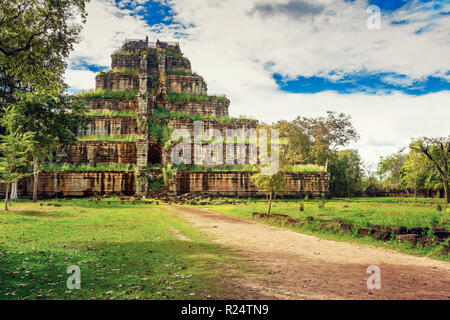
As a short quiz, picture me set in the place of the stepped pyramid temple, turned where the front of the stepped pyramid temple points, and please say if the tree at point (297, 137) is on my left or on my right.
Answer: on my left

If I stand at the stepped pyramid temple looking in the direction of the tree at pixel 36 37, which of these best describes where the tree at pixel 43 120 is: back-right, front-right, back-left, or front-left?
front-right

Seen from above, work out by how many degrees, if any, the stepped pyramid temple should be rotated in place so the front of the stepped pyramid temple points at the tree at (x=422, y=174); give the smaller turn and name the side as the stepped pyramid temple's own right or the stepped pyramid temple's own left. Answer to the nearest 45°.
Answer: approximately 90° to the stepped pyramid temple's own left

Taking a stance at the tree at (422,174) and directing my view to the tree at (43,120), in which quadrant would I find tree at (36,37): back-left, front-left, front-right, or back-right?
front-left

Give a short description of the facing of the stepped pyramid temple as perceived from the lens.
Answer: facing the viewer

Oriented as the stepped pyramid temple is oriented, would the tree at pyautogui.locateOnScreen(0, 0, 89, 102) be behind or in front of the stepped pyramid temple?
in front

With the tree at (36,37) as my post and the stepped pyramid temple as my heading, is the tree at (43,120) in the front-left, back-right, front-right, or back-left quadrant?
front-left

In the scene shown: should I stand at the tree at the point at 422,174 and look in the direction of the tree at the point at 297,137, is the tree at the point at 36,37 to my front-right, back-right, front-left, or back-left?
front-left
